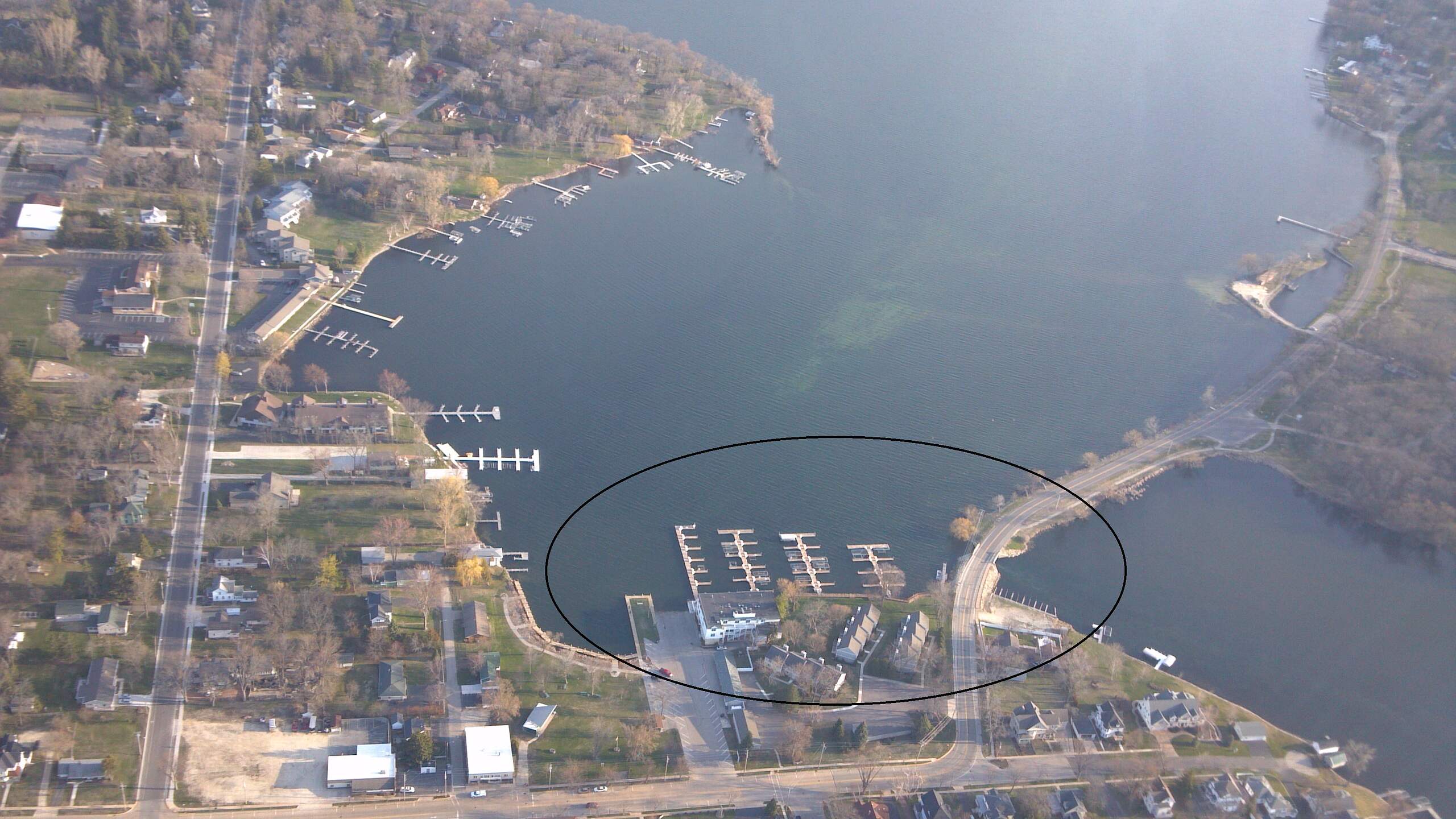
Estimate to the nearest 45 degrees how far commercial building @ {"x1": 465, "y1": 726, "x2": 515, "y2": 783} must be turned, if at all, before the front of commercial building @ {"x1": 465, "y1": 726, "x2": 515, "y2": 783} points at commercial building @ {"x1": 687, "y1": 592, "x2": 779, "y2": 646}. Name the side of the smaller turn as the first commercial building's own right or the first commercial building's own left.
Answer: approximately 90° to the first commercial building's own left

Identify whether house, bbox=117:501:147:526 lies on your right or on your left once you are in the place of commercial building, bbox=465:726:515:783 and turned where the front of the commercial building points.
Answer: on your right

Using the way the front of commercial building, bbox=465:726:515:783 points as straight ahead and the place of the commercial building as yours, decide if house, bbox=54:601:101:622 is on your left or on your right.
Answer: on your right

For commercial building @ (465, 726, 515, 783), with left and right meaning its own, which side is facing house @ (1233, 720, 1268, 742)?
left

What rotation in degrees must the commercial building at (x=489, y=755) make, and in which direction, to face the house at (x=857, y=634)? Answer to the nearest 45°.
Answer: approximately 90° to its left

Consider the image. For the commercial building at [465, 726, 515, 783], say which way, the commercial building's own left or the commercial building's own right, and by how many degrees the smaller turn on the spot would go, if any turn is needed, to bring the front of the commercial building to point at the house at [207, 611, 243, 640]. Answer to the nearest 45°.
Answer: approximately 90° to the commercial building's own right

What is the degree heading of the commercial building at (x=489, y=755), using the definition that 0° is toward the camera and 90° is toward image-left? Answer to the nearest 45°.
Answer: approximately 0°

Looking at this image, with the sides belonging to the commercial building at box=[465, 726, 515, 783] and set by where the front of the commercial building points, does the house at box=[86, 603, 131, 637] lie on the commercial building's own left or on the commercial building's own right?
on the commercial building's own right

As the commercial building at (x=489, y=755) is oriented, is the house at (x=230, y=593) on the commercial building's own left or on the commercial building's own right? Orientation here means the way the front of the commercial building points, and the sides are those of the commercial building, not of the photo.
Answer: on the commercial building's own right

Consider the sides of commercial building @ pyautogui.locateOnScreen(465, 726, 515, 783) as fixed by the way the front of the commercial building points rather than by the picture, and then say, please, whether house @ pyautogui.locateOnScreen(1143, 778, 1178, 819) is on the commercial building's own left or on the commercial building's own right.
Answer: on the commercial building's own left

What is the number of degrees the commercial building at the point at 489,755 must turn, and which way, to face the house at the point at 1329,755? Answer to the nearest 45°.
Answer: approximately 90° to its left

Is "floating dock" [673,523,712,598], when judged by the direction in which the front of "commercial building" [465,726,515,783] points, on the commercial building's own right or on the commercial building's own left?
on the commercial building's own left
